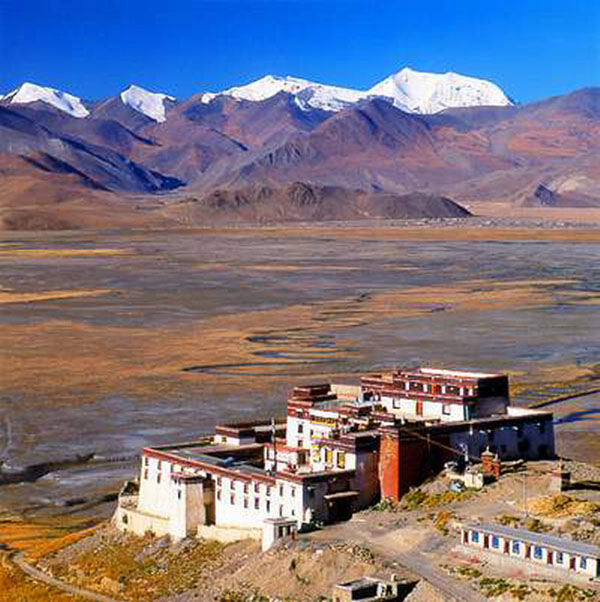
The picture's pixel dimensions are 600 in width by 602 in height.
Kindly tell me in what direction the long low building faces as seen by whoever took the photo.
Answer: facing the viewer and to the left of the viewer
